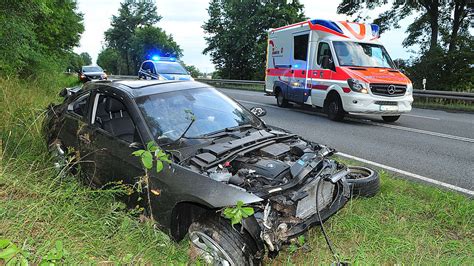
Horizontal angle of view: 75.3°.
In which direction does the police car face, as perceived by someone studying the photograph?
facing the viewer and to the right of the viewer

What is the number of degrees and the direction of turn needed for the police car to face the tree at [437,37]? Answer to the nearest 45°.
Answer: approximately 45° to its left

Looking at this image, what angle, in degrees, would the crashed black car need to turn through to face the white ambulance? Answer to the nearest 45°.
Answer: approximately 90° to its left

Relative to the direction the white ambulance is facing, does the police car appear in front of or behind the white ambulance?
behind

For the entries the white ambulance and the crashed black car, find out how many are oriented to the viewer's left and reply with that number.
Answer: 0

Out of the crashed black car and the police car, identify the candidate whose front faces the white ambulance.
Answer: the police car

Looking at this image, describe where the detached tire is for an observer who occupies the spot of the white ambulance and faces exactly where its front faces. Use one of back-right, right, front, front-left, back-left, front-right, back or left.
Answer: front-right

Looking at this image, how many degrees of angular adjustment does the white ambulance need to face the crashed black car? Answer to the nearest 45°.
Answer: approximately 45° to its right

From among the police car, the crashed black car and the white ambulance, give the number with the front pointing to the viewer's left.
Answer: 0

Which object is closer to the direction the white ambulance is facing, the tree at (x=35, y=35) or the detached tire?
the detached tire

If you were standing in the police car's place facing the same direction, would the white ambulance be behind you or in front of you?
in front

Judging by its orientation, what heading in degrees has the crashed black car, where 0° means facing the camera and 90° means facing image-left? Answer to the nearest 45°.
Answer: approximately 315°

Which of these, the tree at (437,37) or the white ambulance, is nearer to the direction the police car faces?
the white ambulance

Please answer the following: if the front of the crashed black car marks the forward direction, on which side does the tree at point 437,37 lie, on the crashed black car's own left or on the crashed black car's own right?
on the crashed black car's own left
